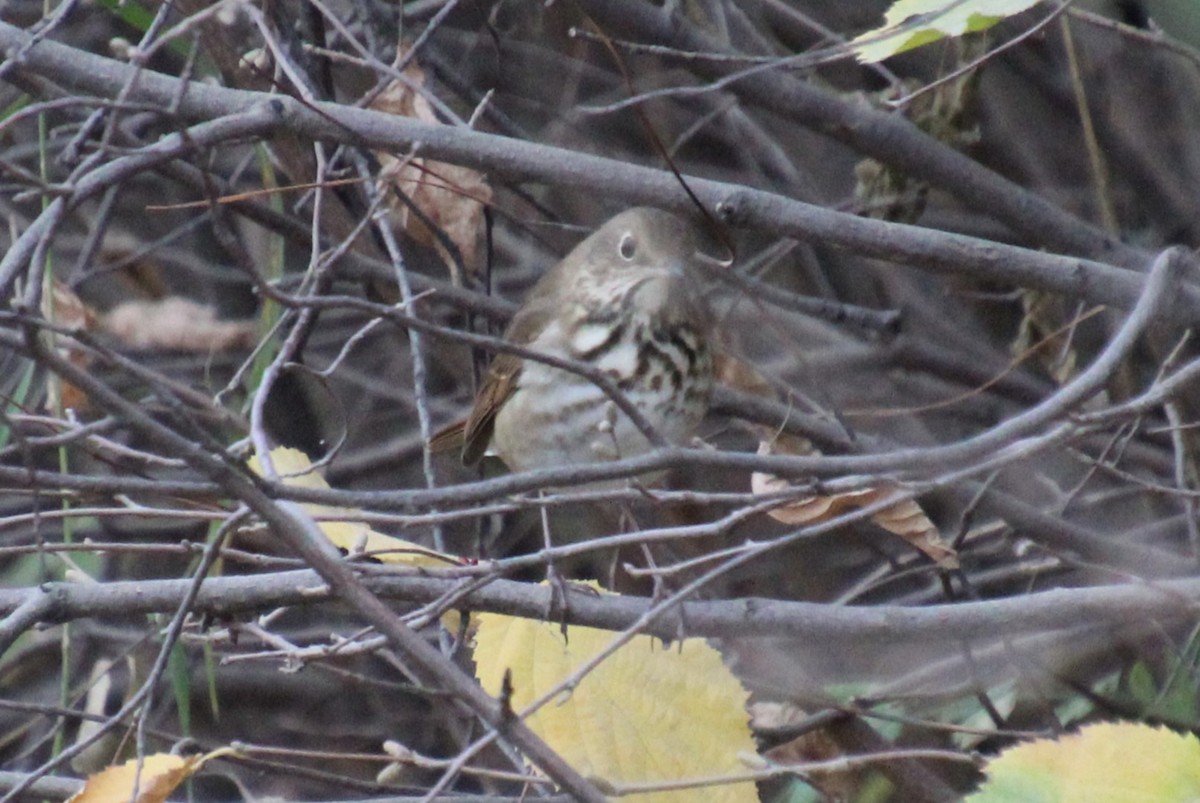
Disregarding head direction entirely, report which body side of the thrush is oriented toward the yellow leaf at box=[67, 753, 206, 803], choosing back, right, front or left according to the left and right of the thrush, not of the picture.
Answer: right

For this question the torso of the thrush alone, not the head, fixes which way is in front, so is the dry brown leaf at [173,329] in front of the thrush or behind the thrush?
behind

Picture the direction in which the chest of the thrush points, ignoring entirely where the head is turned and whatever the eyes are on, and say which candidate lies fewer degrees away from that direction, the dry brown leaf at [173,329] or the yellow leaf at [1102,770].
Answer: the yellow leaf

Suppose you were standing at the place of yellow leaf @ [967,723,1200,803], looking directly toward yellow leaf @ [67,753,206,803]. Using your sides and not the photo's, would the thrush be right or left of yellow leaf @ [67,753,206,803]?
right

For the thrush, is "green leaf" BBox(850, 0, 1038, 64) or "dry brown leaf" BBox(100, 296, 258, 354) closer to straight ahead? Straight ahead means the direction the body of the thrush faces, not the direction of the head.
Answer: the green leaf

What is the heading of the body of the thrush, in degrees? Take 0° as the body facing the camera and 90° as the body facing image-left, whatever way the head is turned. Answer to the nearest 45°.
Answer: approximately 315°

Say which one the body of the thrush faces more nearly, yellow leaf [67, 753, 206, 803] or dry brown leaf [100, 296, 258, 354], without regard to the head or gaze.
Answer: the yellow leaf
